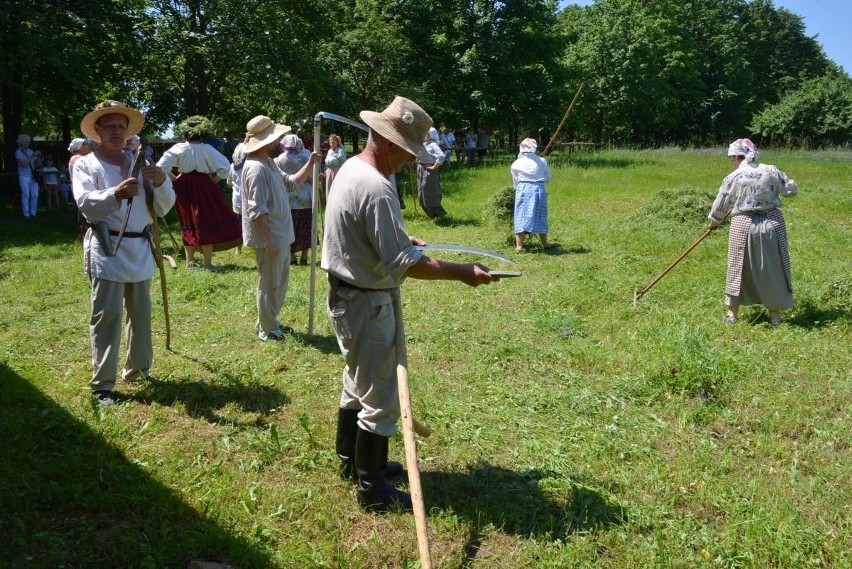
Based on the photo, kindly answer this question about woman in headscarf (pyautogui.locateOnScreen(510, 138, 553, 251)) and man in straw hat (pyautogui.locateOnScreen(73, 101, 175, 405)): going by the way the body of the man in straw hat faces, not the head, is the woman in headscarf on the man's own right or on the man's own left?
on the man's own left

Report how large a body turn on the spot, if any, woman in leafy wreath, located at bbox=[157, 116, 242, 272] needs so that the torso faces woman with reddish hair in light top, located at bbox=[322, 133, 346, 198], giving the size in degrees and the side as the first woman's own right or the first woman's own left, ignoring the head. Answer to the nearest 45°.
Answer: approximately 45° to the first woman's own right

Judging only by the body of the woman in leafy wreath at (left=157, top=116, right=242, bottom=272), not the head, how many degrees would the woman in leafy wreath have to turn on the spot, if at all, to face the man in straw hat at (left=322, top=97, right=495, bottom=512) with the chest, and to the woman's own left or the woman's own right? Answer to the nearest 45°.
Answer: approximately 180°

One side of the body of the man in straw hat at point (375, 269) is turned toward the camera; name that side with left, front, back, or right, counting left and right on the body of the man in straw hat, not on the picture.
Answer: right
